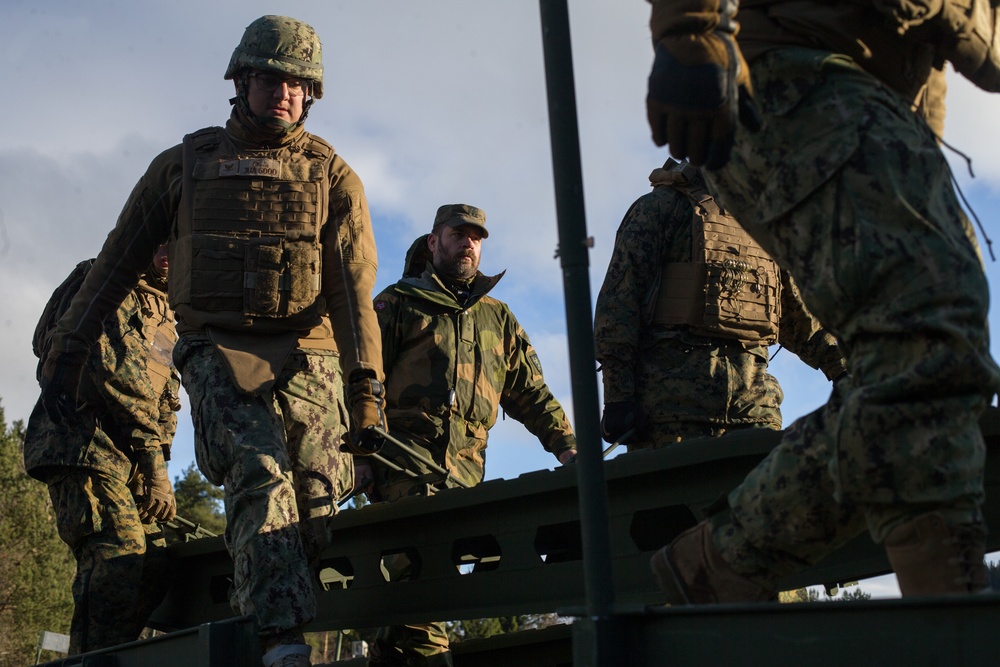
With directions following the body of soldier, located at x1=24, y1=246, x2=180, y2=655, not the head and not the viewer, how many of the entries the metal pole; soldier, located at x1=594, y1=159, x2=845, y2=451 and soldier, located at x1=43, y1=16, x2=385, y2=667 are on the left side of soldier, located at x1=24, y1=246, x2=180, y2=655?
0

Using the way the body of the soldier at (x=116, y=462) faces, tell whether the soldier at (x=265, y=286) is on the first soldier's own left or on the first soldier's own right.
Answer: on the first soldier's own right

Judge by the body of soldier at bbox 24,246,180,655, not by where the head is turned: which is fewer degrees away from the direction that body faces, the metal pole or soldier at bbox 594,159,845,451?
the soldier

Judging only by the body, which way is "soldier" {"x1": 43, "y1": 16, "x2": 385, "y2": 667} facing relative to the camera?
toward the camera

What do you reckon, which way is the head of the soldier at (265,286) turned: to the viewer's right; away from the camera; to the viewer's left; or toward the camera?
toward the camera

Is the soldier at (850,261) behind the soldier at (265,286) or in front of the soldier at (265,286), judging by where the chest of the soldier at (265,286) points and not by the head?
in front

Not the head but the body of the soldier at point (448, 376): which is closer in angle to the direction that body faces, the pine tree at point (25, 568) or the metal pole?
the metal pole

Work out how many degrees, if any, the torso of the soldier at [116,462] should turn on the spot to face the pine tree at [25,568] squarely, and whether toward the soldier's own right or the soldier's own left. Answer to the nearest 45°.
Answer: approximately 90° to the soldier's own left

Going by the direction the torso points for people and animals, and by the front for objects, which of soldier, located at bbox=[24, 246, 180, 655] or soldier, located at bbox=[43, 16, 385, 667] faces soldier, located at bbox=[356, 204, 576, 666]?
soldier, located at bbox=[24, 246, 180, 655]

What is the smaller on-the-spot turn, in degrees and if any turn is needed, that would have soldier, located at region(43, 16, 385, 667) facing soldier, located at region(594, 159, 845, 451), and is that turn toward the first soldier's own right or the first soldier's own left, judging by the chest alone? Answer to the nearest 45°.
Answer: approximately 90° to the first soldier's own left

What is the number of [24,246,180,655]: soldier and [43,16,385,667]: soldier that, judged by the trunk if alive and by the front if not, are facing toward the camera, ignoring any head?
1

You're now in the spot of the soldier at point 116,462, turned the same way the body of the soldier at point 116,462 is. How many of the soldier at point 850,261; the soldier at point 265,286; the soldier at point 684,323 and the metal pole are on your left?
0

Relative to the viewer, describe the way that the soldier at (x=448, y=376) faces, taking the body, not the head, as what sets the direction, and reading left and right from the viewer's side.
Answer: facing the viewer and to the right of the viewer

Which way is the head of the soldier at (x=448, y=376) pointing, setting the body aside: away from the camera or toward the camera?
toward the camera

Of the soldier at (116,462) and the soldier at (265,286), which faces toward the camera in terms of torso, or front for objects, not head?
the soldier at (265,286)

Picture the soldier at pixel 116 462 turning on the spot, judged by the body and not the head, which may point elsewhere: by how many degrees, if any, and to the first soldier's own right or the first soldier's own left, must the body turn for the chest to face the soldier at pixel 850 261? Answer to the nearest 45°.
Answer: approximately 90° to the first soldier's own right
